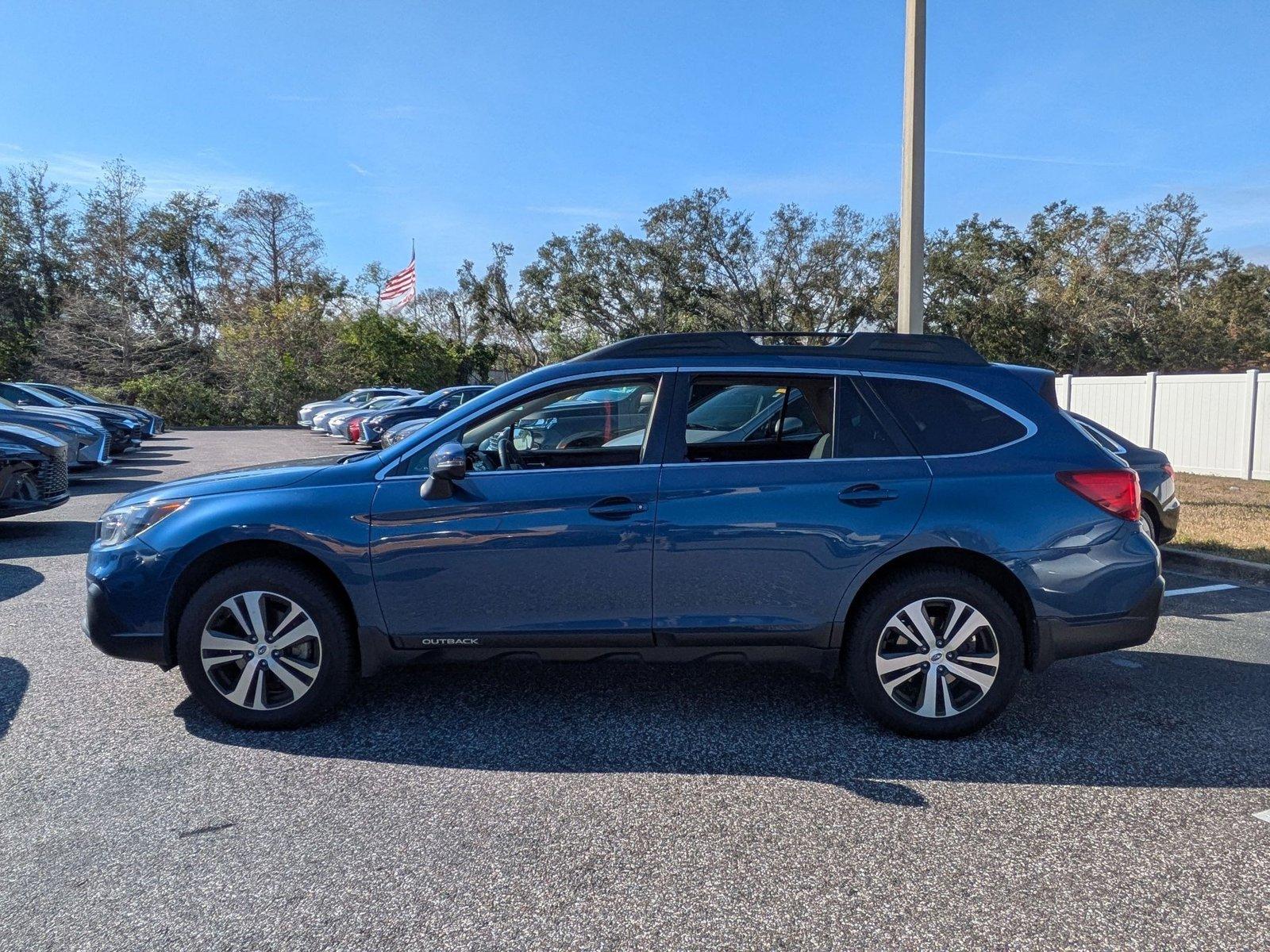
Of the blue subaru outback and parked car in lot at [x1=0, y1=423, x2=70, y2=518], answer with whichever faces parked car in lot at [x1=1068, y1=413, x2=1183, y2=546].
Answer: parked car in lot at [x1=0, y1=423, x2=70, y2=518]

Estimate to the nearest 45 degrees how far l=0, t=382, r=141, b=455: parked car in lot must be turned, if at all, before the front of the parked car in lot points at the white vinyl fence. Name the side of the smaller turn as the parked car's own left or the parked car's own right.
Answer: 0° — it already faces it

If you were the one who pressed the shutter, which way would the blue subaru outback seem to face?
facing to the left of the viewer

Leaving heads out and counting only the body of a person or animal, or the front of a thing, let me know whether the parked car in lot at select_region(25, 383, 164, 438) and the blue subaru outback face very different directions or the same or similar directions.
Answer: very different directions

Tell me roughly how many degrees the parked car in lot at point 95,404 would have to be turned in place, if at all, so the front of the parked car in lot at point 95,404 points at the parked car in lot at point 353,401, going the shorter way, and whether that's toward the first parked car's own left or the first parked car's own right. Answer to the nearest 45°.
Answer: approximately 90° to the first parked car's own left

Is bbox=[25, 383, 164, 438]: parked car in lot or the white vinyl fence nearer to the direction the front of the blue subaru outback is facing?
the parked car in lot

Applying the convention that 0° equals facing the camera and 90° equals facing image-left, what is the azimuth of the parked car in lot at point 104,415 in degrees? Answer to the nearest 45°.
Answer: approximately 315°

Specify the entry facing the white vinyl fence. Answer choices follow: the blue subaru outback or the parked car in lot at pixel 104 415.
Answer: the parked car in lot

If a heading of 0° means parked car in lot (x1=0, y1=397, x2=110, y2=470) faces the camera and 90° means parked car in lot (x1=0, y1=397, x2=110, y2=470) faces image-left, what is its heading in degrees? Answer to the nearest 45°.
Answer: approximately 315°

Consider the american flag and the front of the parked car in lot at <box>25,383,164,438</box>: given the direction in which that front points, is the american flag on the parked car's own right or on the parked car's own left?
on the parked car's own left

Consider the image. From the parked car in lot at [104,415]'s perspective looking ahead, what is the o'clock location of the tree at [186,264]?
The tree is roughly at 8 o'clock from the parked car in lot.

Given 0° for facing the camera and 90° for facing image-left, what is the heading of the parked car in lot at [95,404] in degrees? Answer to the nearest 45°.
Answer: approximately 315°
